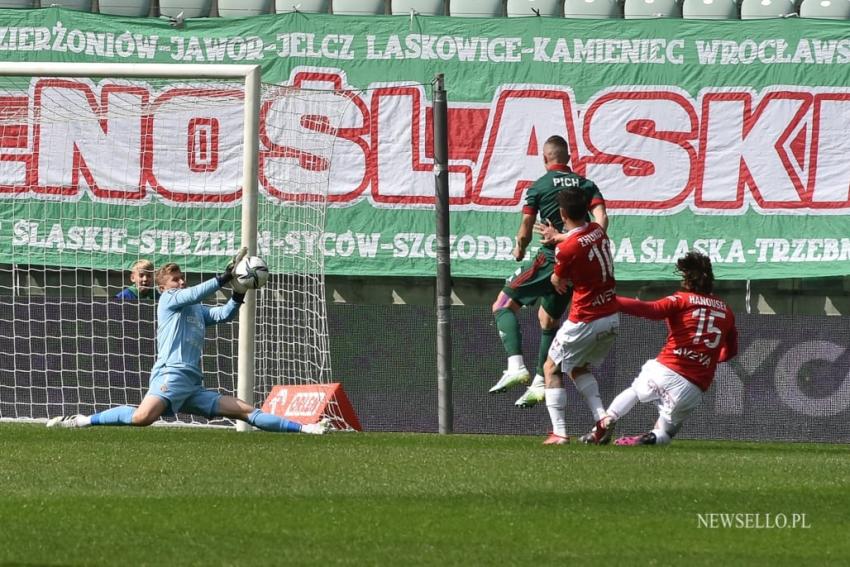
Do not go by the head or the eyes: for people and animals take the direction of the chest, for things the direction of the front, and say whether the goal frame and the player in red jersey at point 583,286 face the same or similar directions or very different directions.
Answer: very different directions

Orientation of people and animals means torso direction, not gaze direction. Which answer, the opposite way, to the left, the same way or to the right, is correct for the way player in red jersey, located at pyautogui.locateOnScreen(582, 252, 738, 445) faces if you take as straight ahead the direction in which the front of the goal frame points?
the opposite way

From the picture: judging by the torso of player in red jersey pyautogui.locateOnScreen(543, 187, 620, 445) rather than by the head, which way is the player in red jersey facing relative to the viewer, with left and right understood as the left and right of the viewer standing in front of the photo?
facing away from the viewer and to the left of the viewer

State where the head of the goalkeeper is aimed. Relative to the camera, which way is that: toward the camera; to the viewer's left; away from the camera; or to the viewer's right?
to the viewer's right

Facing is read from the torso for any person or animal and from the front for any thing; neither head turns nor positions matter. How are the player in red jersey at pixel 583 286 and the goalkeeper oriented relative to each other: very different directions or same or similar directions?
very different directions

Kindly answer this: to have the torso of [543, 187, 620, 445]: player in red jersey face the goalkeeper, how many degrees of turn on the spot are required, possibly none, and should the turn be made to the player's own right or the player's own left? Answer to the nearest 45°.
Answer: approximately 45° to the player's own left

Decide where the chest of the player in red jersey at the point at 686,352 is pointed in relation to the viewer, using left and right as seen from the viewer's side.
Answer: facing away from the viewer and to the left of the viewer

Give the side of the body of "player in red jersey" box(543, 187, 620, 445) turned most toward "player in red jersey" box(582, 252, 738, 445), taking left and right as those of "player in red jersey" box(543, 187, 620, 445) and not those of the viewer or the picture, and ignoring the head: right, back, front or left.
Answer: right
